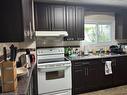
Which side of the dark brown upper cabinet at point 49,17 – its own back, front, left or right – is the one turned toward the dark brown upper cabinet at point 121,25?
left

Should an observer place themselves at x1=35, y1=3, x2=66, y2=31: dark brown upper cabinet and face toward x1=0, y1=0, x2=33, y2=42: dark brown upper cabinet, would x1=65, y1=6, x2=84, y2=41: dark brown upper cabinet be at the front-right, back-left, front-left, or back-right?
back-left

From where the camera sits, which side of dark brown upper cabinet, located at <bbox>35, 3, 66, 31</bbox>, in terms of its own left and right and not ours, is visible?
front

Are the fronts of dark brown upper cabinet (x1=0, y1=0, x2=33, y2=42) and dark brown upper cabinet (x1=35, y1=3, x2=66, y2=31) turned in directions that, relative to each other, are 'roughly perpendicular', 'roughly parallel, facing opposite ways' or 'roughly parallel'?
roughly perpendicular

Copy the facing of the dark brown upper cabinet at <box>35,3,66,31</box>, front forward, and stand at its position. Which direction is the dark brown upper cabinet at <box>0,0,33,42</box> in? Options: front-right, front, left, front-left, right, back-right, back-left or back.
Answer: front

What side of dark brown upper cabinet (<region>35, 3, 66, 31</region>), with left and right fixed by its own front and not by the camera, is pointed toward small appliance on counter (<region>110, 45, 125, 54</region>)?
left

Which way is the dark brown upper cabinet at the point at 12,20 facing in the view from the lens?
facing to the right of the viewer

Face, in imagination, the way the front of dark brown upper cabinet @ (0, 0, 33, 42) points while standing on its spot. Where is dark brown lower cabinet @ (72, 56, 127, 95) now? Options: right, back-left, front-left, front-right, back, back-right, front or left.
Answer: front-left

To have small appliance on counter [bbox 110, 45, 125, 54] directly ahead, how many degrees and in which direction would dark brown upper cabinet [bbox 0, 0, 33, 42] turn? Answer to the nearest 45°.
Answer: approximately 45° to its left

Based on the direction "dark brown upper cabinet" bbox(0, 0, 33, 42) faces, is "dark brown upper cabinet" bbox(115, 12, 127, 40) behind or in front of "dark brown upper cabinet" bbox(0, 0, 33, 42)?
in front

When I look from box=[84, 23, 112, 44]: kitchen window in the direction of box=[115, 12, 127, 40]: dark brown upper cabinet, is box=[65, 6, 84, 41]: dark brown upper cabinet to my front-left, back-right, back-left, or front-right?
back-right

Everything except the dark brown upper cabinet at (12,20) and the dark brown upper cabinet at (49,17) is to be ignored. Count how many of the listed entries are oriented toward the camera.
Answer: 1
